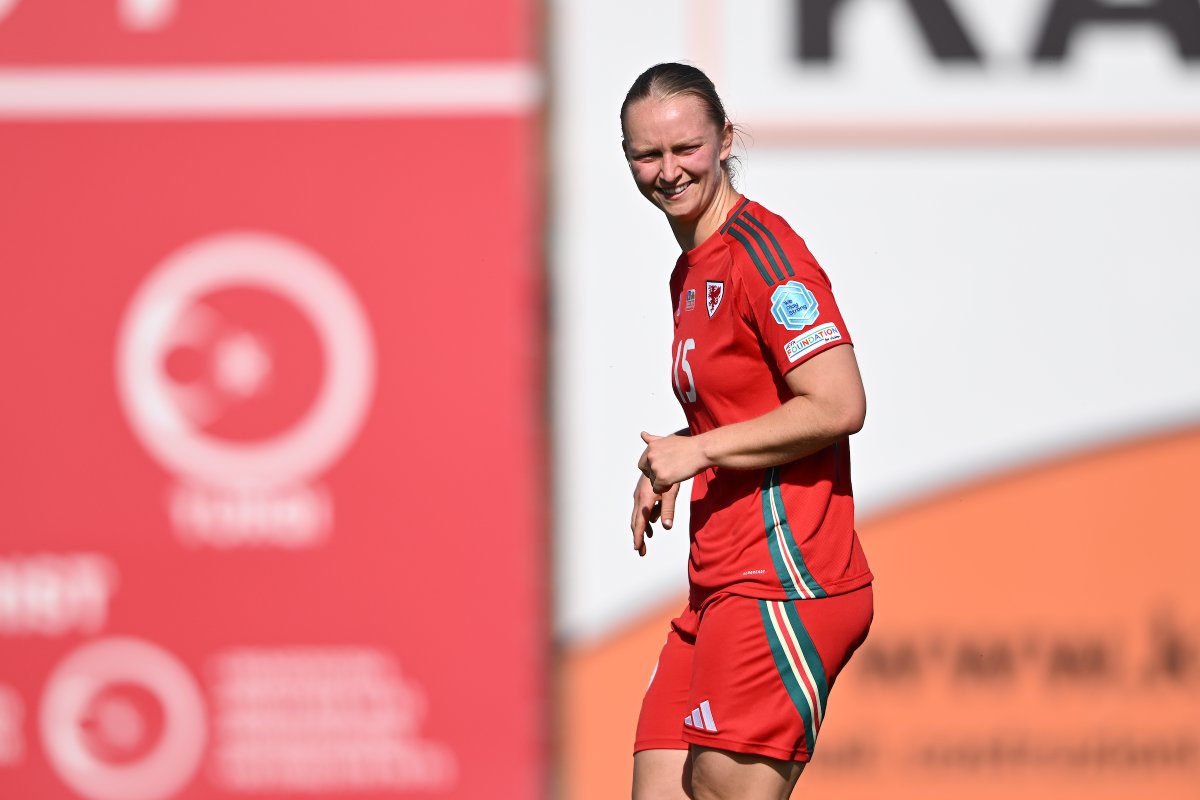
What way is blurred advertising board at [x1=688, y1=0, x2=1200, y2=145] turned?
toward the camera

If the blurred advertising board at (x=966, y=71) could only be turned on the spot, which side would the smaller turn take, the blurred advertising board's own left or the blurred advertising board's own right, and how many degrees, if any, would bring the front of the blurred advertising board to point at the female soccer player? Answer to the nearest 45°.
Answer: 0° — it already faces them
